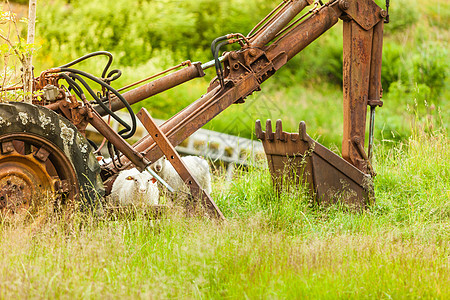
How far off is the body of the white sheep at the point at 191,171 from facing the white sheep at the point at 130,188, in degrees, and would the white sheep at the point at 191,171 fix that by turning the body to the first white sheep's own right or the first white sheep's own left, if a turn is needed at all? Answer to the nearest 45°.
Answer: approximately 45° to the first white sheep's own left

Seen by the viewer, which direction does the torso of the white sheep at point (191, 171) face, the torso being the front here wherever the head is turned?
to the viewer's left

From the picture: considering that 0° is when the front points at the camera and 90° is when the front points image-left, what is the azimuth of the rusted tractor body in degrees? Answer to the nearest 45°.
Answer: approximately 90°

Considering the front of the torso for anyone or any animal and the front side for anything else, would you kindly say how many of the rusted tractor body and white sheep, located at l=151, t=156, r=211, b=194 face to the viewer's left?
2
